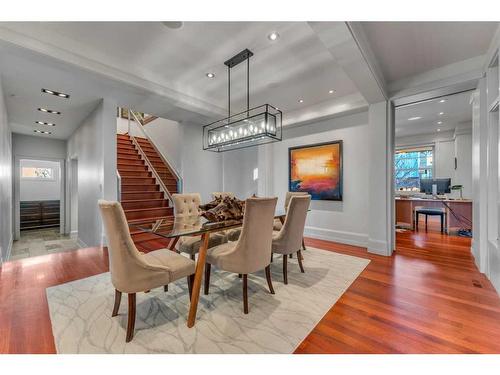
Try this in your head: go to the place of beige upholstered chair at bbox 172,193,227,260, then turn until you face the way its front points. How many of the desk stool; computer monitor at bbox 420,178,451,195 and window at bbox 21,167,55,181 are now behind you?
1

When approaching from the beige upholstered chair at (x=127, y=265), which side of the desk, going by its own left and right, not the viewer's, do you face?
front

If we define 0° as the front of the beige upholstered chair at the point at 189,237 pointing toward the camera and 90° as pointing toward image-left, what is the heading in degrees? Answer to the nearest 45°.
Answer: approximately 315°

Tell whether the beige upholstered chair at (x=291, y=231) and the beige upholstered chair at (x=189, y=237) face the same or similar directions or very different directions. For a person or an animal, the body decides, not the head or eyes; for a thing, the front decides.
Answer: very different directions

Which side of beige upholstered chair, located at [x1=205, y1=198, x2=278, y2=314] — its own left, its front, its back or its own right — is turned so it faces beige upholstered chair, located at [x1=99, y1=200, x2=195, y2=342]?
left

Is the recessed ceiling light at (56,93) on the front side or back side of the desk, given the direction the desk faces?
on the front side

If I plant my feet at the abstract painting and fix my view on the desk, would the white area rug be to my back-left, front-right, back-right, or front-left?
back-right

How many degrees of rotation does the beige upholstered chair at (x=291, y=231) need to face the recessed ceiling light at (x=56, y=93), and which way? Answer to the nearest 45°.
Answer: approximately 45° to its left

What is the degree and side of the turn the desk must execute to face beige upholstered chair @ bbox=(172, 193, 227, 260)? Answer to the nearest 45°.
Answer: approximately 45° to its right

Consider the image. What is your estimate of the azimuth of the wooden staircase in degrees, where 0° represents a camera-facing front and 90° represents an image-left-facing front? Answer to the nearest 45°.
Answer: approximately 0°

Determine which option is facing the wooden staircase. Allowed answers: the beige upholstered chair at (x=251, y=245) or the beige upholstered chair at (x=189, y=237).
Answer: the beige upholstered chair at (x=251, y=245)

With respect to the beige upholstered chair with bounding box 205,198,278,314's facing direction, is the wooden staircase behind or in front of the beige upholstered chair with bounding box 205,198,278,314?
in front

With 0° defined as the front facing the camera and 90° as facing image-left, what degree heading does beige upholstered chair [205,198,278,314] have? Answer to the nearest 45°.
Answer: approximately 135°

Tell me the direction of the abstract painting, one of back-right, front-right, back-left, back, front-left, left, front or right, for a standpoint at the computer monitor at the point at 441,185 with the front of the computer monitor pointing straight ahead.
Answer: front-right

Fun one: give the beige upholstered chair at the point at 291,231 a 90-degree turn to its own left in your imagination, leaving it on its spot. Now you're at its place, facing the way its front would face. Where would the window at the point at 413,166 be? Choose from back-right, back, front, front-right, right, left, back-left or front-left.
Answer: back
